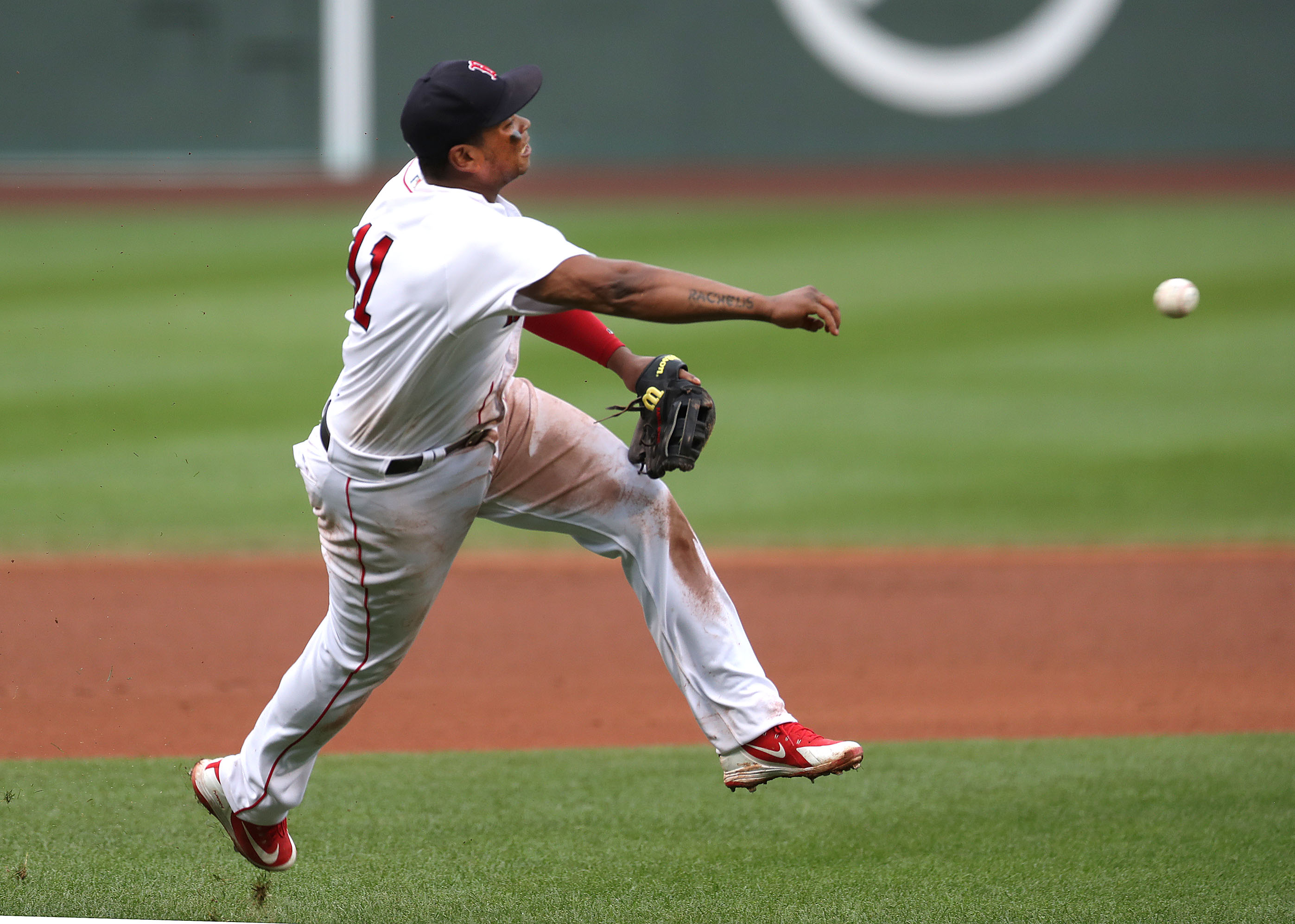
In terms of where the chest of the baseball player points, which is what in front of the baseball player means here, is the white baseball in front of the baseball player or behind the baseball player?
in front

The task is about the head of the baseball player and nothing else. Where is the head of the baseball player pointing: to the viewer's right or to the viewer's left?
to the viewer's right

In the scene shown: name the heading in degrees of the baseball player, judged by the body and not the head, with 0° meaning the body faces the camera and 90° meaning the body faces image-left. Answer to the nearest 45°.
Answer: approximately 270°
